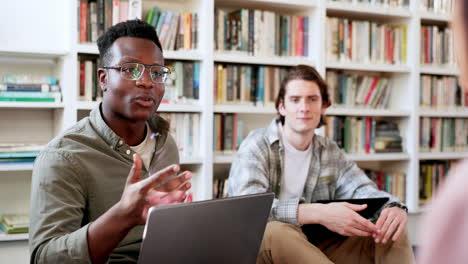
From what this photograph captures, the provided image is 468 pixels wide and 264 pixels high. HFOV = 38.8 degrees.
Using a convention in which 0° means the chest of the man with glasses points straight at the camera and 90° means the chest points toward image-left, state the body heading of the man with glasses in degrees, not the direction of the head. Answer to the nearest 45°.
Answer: approximately 315°

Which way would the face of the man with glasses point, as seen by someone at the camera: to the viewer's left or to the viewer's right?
to the viewer's right

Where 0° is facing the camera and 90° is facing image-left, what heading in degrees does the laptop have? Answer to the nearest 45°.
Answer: approximately 135°

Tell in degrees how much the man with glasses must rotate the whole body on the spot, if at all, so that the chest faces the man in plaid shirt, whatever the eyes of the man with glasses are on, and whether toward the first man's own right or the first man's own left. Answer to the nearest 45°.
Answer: approximately 90° to the first man's own left
